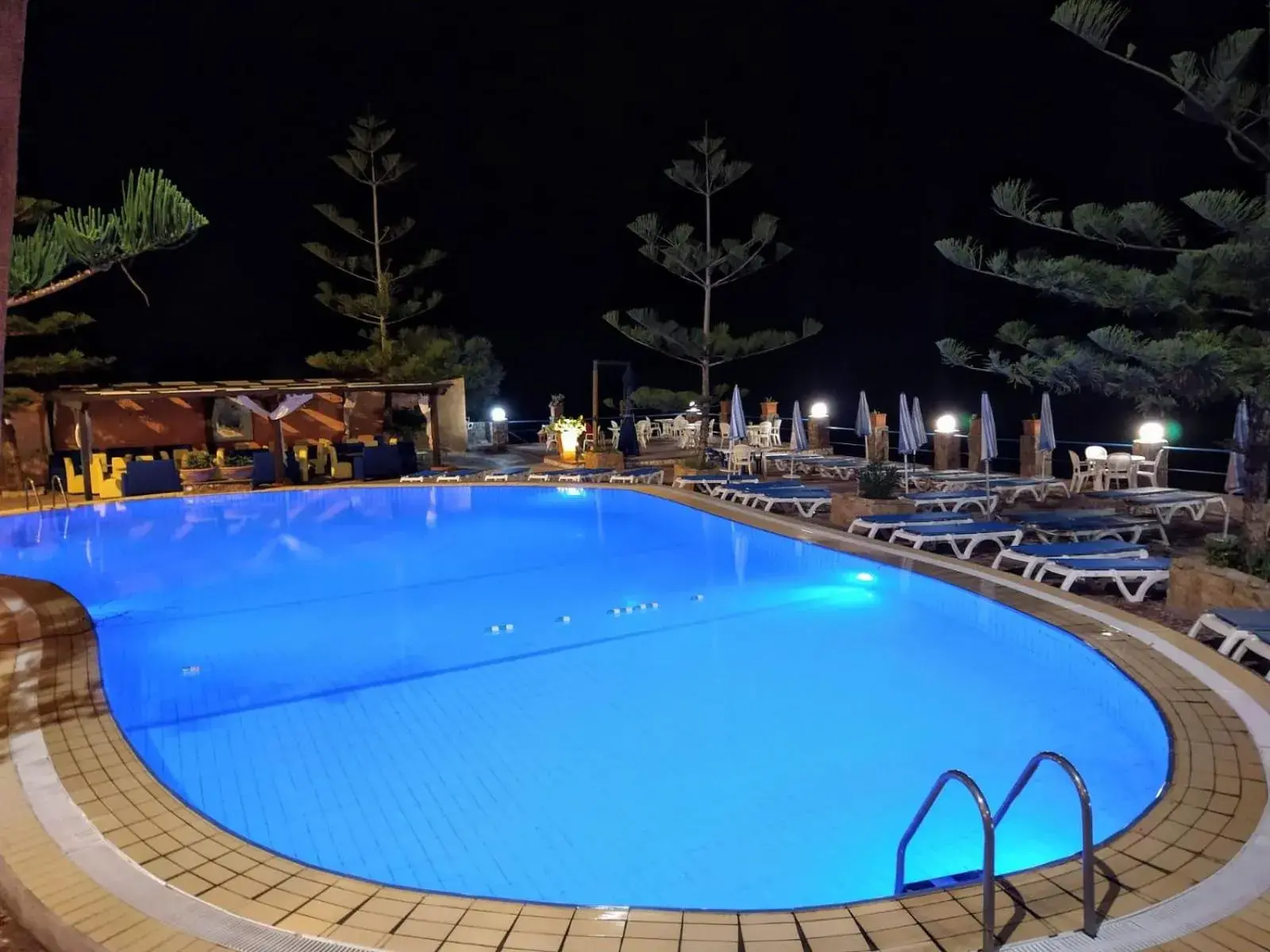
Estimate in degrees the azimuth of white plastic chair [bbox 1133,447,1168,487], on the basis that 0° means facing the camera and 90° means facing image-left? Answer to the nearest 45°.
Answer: approximately 90°

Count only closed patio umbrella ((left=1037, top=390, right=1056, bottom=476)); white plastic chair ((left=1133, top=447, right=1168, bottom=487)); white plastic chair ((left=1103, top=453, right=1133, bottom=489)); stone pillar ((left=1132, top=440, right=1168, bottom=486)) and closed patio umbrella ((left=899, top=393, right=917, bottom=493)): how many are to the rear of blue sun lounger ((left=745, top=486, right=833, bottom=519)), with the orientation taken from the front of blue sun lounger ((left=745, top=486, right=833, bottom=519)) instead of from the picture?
5

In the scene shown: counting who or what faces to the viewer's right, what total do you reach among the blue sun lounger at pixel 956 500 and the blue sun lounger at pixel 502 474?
0

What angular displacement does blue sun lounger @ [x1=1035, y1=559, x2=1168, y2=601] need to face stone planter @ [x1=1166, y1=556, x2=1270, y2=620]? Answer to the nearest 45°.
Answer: approximately 135° to its left

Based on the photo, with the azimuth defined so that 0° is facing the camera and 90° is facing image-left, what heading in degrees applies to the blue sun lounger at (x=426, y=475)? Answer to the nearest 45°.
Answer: approximately 45°

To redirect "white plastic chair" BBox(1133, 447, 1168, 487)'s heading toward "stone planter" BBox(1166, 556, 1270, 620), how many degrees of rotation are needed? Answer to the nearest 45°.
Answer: approximately 90° to its left

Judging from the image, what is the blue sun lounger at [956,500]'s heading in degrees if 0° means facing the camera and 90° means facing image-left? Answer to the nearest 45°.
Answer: approximately 90°

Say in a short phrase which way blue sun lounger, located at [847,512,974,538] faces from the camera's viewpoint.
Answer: facing to the left of the viewer

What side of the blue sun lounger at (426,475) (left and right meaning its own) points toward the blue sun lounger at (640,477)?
left

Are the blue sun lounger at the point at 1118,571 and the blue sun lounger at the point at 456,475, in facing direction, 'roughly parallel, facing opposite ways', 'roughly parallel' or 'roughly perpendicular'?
roughly perpendicular

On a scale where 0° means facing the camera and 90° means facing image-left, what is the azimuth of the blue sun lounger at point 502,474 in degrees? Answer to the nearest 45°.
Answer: approximately 45°

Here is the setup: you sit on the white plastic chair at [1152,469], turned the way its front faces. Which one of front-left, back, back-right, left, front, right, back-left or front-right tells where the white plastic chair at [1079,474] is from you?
front-right
